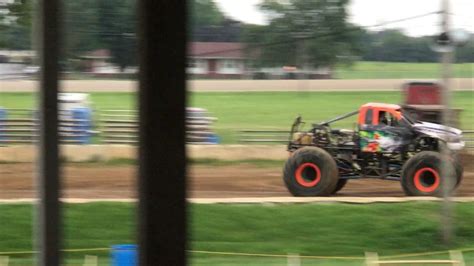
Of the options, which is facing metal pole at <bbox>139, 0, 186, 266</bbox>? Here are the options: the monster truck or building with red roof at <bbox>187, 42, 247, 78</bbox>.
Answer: the building with red roof

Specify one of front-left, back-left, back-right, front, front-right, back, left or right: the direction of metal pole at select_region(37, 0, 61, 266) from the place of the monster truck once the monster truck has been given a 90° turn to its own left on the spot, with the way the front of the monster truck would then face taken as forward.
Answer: back

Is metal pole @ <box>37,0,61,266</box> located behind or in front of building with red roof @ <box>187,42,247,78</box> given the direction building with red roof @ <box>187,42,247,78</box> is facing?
in front

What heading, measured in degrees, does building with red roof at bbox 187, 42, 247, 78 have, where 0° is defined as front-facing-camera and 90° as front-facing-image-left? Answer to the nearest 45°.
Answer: approximately 0°

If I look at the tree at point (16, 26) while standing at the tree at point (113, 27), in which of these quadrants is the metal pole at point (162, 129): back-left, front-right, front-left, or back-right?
back-left

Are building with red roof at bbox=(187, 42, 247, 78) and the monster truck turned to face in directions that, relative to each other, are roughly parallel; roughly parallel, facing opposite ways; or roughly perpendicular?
roughly perpendicular

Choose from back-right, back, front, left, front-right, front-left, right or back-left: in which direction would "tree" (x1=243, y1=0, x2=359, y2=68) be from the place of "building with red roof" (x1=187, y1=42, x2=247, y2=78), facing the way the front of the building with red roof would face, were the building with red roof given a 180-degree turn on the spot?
right

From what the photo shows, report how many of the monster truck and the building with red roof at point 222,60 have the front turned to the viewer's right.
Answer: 1

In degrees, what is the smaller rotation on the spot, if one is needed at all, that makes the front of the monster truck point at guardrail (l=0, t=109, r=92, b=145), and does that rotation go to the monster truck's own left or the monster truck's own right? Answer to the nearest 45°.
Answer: approximately 180°

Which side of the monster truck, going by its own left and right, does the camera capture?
right

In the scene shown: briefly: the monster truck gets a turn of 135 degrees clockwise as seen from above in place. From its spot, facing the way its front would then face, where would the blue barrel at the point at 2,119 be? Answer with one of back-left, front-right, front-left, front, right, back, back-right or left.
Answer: front-right

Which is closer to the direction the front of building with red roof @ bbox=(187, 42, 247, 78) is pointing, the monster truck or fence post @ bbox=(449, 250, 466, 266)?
the fence post

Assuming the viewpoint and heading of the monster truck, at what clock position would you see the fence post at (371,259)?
The fence post is roughly at 3 o'clock from the monster truck.
